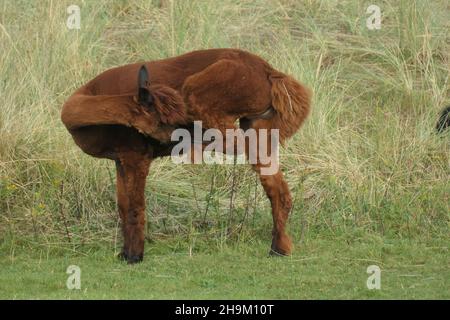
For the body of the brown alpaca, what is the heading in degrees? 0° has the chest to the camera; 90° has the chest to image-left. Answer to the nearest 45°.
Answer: approximately 90°
